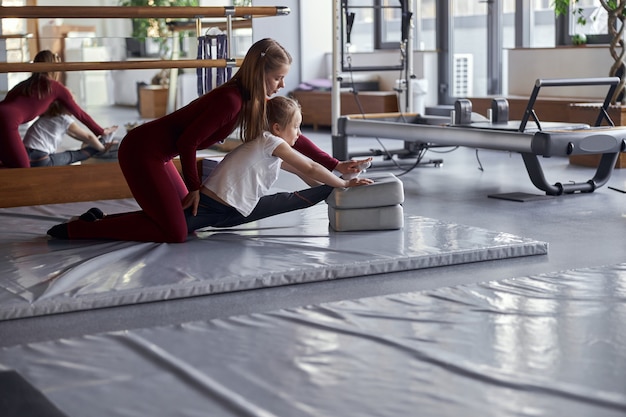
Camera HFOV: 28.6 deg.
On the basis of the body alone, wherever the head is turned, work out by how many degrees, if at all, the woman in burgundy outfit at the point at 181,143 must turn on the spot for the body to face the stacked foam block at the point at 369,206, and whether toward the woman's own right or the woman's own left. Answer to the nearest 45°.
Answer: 0° — they already face it

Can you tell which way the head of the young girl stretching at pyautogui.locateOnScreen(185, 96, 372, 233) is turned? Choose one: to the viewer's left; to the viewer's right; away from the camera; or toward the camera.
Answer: to the viewer's right

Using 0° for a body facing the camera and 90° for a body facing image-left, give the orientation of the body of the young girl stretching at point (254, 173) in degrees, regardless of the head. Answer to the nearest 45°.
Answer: approximately 270°

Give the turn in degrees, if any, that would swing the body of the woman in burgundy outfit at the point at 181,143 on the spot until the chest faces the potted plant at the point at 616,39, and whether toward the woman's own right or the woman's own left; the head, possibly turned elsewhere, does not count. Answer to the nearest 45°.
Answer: approximately 45° to the woman's own left

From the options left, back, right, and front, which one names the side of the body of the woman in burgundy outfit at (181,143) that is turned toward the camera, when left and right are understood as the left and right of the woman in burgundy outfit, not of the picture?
right
